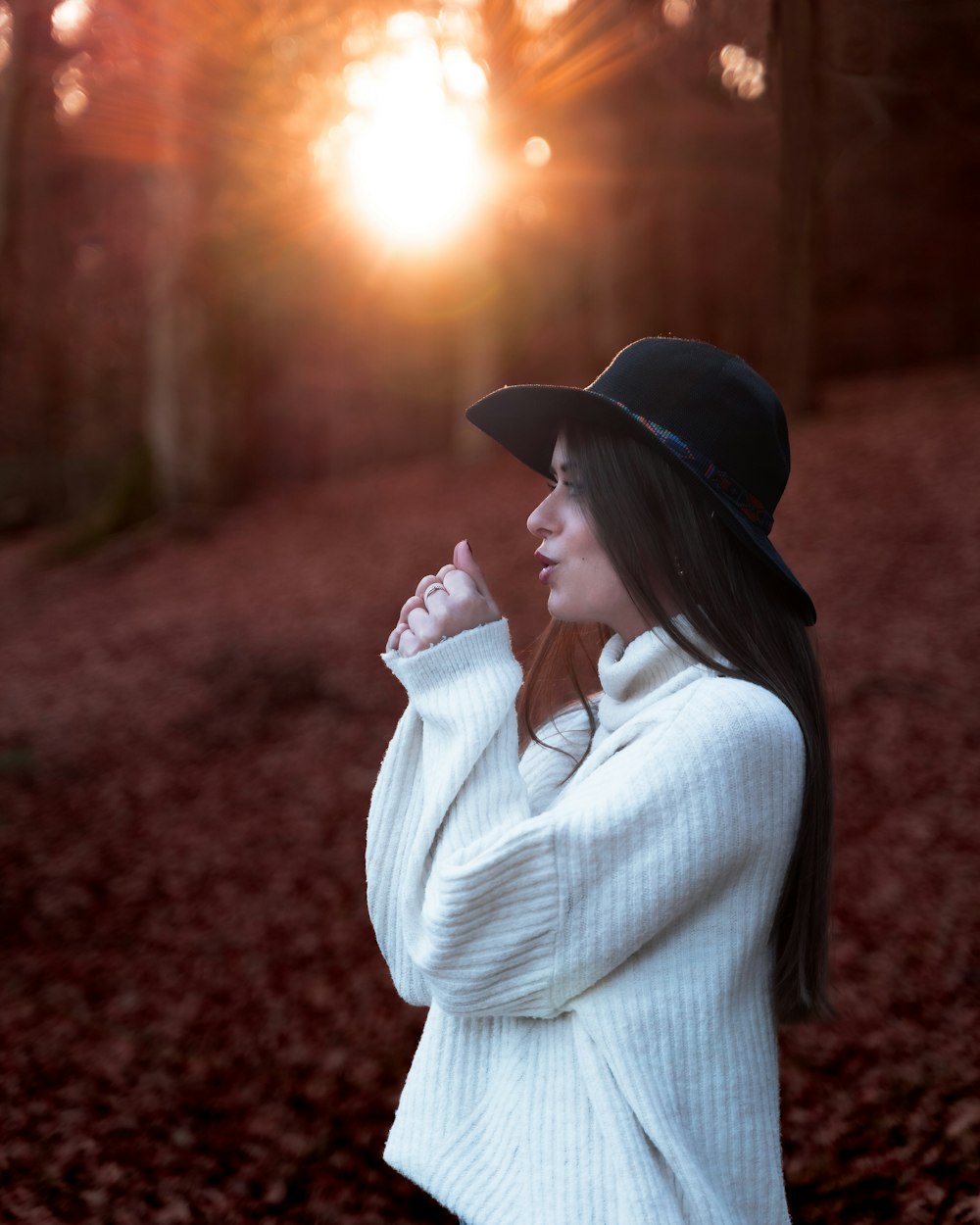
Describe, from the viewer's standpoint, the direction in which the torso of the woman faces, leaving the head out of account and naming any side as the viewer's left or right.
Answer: facing to the left of the viewer

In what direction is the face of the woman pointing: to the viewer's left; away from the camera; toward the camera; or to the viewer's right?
to the viewer's left
